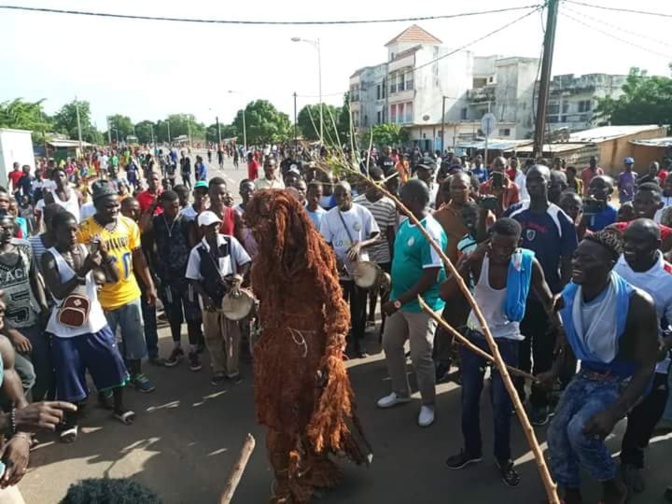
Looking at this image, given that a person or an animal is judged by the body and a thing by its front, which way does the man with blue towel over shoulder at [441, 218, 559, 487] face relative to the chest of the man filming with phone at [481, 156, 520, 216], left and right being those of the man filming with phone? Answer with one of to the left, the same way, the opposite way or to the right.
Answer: the same way

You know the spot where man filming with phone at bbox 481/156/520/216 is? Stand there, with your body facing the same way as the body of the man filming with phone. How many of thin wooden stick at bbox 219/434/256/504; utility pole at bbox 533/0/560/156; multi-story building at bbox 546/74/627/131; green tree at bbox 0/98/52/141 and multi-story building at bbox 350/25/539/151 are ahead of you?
1

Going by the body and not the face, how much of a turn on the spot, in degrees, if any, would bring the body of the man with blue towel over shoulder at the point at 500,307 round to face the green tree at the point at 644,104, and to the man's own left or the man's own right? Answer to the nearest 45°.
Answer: approximately 180°

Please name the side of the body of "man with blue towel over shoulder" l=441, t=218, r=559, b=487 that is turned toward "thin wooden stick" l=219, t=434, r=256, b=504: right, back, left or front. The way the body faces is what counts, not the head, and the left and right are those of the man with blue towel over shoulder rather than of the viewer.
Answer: front

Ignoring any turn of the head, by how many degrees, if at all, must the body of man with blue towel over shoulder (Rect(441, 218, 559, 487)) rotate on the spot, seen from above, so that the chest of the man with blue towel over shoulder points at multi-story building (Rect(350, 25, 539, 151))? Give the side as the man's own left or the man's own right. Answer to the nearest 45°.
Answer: approximately 180°

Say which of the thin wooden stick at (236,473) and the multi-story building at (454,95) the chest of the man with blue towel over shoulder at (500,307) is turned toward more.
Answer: the thin wooden stick

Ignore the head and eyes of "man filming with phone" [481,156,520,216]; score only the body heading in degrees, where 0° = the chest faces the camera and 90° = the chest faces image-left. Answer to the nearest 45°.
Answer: approximately 0°

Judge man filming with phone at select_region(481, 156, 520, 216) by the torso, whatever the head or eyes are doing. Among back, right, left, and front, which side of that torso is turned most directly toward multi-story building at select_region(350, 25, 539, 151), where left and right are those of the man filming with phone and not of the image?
back

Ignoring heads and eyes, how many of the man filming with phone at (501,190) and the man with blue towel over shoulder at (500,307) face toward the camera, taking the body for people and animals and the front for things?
2

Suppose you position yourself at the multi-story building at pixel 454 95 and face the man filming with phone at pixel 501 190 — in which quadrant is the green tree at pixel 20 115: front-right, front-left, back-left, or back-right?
front-right

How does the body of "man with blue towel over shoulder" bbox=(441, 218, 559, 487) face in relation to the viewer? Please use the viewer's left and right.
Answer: facing the viewer

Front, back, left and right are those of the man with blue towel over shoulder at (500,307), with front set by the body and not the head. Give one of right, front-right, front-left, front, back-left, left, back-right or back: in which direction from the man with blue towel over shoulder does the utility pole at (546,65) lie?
back

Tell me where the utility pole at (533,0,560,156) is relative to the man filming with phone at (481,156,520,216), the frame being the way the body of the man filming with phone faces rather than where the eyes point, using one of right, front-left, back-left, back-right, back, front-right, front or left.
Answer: back

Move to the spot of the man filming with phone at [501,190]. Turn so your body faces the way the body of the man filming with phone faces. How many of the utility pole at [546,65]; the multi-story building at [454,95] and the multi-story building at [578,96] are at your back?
3

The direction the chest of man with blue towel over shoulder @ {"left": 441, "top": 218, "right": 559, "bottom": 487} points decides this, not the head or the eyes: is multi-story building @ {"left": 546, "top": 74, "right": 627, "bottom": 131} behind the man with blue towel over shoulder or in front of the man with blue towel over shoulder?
behind

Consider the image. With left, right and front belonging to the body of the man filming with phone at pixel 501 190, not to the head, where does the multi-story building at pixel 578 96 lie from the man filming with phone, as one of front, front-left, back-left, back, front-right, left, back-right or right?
back
